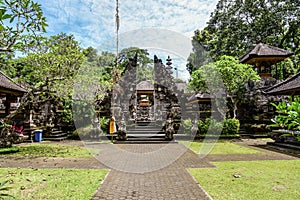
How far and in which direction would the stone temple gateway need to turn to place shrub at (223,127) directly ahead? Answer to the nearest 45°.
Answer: approximately 90° to its left

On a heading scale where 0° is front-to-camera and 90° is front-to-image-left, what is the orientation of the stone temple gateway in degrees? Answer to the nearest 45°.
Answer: approximately 0°

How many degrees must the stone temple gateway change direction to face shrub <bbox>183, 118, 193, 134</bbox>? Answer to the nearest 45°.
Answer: approximately 90° to its left
